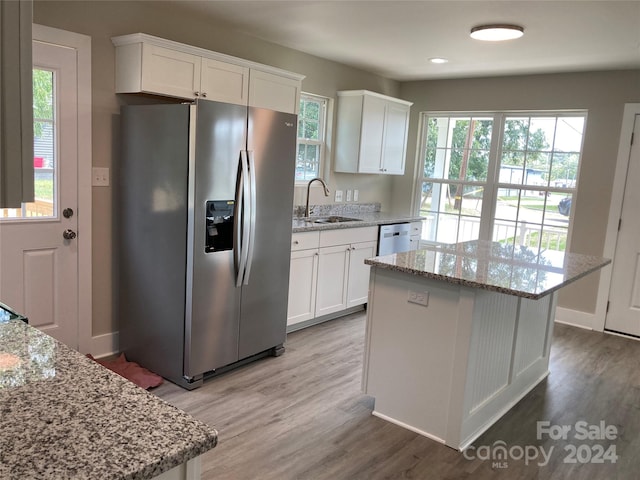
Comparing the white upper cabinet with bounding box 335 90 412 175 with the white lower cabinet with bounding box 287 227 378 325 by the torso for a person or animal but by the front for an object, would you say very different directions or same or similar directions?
same or similar directions

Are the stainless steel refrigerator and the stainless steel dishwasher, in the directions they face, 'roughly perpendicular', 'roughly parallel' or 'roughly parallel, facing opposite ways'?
roughly parallel

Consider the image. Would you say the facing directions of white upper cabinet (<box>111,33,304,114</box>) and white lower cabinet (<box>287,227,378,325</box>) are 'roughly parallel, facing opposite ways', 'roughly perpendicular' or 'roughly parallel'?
roughly parallel

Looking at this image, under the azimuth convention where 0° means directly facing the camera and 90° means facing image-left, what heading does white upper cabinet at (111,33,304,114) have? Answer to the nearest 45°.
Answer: approximately 315°

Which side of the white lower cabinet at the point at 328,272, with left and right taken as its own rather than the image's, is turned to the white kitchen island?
front

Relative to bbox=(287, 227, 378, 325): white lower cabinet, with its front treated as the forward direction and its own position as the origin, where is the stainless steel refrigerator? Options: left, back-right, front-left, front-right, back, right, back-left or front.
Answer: right

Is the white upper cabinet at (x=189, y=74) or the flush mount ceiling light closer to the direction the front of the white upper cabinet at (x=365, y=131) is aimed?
the flush mount ceiling light

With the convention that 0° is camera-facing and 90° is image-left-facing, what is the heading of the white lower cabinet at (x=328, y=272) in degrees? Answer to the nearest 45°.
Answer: approximately 315°

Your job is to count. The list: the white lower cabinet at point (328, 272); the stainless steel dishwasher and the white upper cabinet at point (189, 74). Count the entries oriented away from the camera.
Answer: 0

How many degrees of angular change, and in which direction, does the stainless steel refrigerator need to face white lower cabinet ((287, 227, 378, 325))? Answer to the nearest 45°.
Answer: approximately 90° to its left

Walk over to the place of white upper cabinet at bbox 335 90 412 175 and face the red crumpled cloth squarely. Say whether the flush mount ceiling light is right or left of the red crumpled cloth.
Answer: left

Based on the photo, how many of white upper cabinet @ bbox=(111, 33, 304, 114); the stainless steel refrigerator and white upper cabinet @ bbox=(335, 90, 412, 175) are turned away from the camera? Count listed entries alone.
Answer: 0

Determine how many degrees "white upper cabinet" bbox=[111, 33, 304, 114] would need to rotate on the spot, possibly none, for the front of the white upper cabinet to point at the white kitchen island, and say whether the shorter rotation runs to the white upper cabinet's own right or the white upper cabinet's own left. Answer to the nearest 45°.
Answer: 0° — it already faces it

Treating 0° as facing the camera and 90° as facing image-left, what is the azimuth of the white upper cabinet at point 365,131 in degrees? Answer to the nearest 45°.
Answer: approximately 315°
